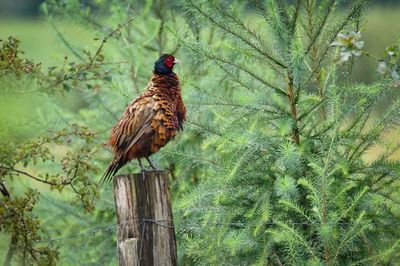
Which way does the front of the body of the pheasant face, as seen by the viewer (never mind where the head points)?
to the viewer's right
